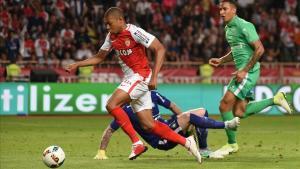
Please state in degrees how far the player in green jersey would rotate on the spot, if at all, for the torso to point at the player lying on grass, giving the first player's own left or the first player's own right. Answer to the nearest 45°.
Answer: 0° — they already face them

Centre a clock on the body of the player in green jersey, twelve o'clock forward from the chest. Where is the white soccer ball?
The white soccer ball is roughly at 12 o'clock from the player in green jersey.

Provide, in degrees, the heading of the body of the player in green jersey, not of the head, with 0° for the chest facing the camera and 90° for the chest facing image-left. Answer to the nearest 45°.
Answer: approximately 45°

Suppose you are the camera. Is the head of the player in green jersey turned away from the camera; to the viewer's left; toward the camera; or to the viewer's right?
to the viewer's left
